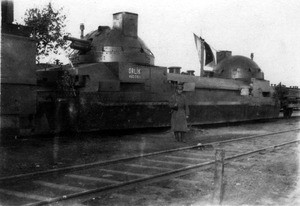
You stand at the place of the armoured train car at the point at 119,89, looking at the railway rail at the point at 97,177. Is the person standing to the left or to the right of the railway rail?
left

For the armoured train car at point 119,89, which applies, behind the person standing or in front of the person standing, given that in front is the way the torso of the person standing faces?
behind

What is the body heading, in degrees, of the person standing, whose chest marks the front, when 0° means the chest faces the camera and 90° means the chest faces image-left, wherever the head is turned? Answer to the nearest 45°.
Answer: approximately 0°

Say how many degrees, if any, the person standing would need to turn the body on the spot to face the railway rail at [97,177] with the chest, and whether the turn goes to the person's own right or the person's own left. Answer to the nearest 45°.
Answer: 0° — they already face it

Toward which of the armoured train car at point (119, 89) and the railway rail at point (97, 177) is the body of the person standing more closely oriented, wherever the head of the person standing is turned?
the railway rail
